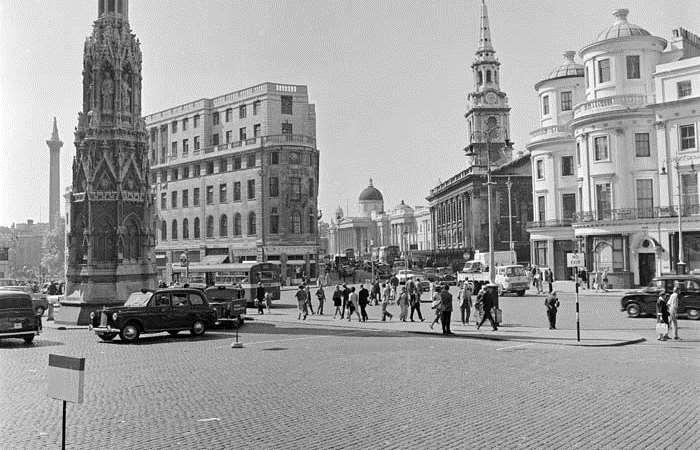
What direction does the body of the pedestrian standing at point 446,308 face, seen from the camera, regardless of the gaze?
away from the camera

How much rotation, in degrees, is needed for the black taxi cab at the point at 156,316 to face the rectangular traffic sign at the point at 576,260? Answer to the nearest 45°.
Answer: approximately 135° to its left

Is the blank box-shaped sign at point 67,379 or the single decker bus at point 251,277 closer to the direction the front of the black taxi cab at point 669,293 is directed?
the single decker bus

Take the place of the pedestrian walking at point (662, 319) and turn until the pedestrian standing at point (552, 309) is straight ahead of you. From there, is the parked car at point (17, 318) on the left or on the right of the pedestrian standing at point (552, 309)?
left

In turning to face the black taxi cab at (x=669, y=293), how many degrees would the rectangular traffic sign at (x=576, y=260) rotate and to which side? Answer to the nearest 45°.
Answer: approximately 135° to its left

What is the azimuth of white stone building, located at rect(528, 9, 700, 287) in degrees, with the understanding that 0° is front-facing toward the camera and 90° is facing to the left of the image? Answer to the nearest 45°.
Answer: approximately 45°

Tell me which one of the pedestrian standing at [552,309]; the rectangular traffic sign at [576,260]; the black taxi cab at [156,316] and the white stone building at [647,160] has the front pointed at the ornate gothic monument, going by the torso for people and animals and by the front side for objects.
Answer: the white stone building

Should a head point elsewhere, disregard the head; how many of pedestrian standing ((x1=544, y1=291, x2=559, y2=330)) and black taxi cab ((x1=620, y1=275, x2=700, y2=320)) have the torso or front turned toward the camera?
1

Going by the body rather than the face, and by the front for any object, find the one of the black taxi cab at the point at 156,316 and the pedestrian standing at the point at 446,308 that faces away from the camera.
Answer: the pedestrian standing

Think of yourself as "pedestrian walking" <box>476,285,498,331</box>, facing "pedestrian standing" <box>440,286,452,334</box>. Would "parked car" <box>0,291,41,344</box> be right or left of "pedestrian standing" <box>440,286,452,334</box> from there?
right

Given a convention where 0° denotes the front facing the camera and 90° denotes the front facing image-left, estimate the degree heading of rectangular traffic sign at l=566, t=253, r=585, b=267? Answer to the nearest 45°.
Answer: approximately 0°

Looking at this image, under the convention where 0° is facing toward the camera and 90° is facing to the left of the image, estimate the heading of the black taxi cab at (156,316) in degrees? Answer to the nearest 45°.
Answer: approximately 45°

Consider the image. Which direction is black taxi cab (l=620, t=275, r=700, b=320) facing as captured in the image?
to the viewer's left
